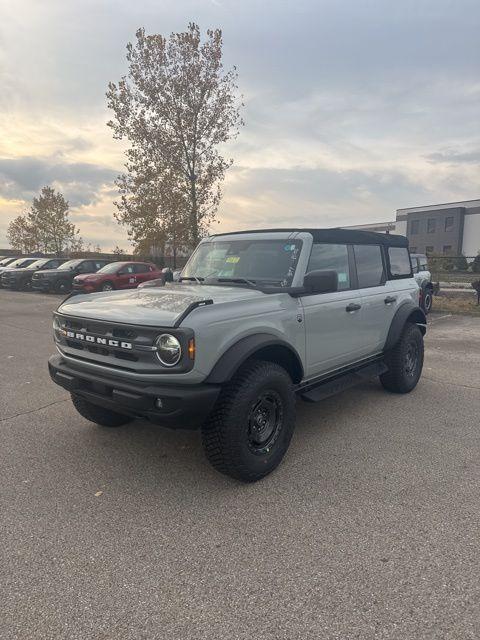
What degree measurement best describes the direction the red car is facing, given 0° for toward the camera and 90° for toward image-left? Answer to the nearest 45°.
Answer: approximately 45°

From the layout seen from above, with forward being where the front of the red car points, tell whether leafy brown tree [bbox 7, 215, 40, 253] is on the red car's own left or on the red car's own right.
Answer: on the red car's own right

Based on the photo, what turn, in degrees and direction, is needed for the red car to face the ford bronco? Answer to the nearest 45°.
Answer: approximately 45° to its left

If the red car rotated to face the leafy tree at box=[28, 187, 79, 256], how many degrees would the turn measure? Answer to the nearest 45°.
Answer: approximately 135° to its right

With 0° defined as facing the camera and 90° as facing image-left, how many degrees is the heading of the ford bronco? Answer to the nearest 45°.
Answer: approximately 45°

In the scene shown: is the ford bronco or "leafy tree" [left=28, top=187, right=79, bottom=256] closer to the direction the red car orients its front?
the ford bronco

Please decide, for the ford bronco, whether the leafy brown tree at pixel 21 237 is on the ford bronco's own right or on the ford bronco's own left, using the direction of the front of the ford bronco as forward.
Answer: on the ford bronco's own right
